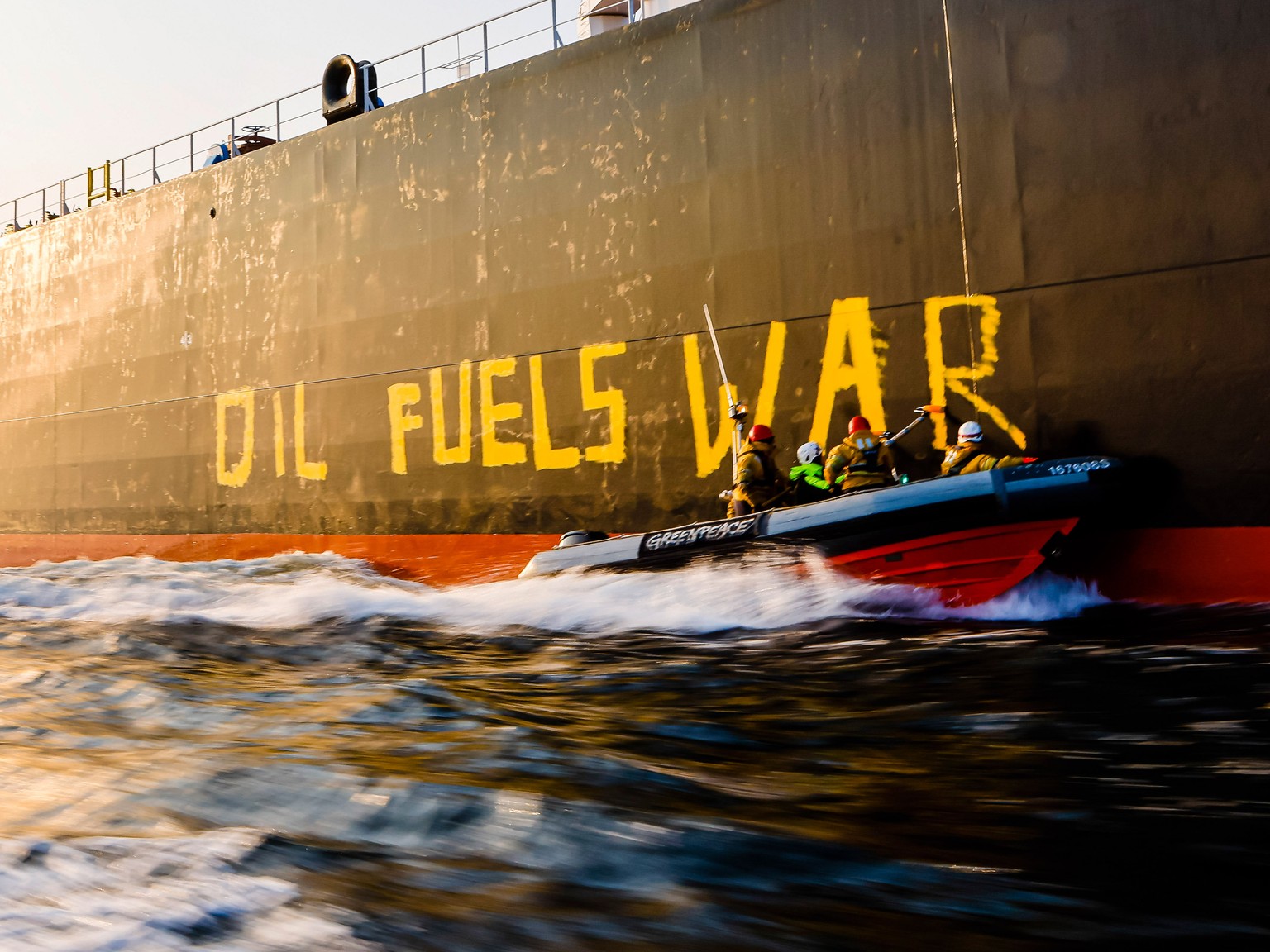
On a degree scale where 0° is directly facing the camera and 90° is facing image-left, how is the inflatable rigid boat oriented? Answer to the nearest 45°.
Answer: approximately 270°
